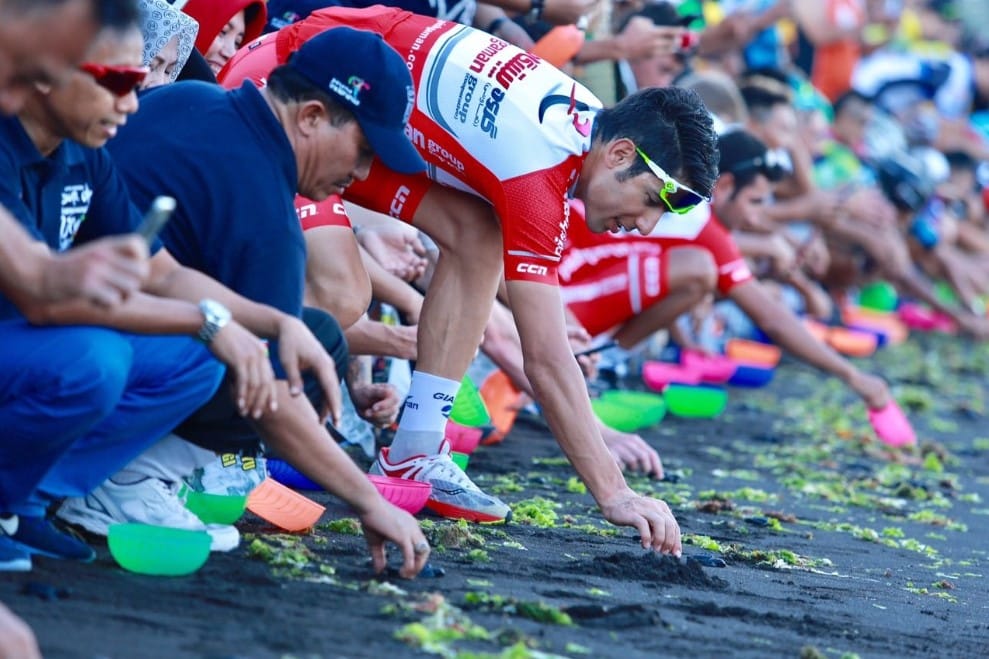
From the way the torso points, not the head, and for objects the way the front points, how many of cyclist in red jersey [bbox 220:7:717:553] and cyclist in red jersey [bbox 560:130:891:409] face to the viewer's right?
2

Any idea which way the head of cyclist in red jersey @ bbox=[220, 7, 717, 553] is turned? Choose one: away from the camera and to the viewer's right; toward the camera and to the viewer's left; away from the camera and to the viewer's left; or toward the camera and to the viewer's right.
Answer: toward the camera and to the viewer's right

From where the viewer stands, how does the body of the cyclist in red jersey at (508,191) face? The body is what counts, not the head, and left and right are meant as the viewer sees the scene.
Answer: facing to the right of the viewer

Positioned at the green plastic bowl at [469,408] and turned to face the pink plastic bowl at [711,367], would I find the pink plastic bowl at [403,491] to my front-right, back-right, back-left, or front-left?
back-right

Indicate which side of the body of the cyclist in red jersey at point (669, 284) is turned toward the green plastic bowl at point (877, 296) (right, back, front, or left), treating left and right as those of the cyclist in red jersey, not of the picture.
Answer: left

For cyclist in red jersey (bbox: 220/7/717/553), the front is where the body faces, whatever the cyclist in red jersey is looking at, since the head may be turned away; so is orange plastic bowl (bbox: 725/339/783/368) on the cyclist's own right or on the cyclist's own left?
on the cyclist's own left

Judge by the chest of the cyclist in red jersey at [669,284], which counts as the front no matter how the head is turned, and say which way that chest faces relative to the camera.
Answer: to the viewer's right
